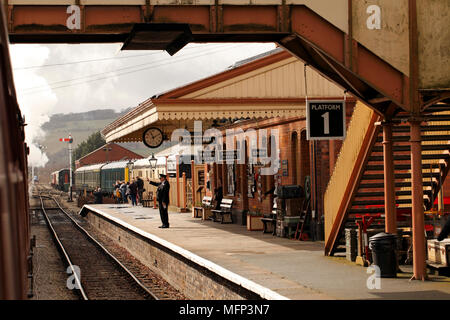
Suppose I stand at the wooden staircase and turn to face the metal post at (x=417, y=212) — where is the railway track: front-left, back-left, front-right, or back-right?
back-right

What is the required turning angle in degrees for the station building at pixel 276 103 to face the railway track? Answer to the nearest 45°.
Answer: approximately 45° to its left

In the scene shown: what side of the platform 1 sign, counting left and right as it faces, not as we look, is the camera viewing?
front

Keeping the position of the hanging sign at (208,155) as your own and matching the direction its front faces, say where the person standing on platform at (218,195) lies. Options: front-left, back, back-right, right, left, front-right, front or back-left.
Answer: front

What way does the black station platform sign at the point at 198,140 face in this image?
toward the camera

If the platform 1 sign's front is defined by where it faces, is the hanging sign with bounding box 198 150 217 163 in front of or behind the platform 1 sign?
behind

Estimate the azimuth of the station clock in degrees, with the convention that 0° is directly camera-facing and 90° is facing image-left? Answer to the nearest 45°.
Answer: approximately 0°

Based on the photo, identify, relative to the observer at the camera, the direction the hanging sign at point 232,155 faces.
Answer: facing the viewer
